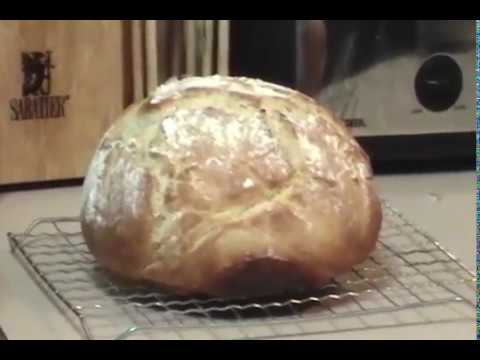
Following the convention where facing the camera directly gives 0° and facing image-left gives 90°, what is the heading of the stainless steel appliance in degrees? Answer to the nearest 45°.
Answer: approximately 0°

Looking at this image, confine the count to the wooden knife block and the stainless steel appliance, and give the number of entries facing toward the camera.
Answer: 2

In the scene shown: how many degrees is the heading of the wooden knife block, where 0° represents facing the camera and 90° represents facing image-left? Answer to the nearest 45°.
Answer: approximately 0°
